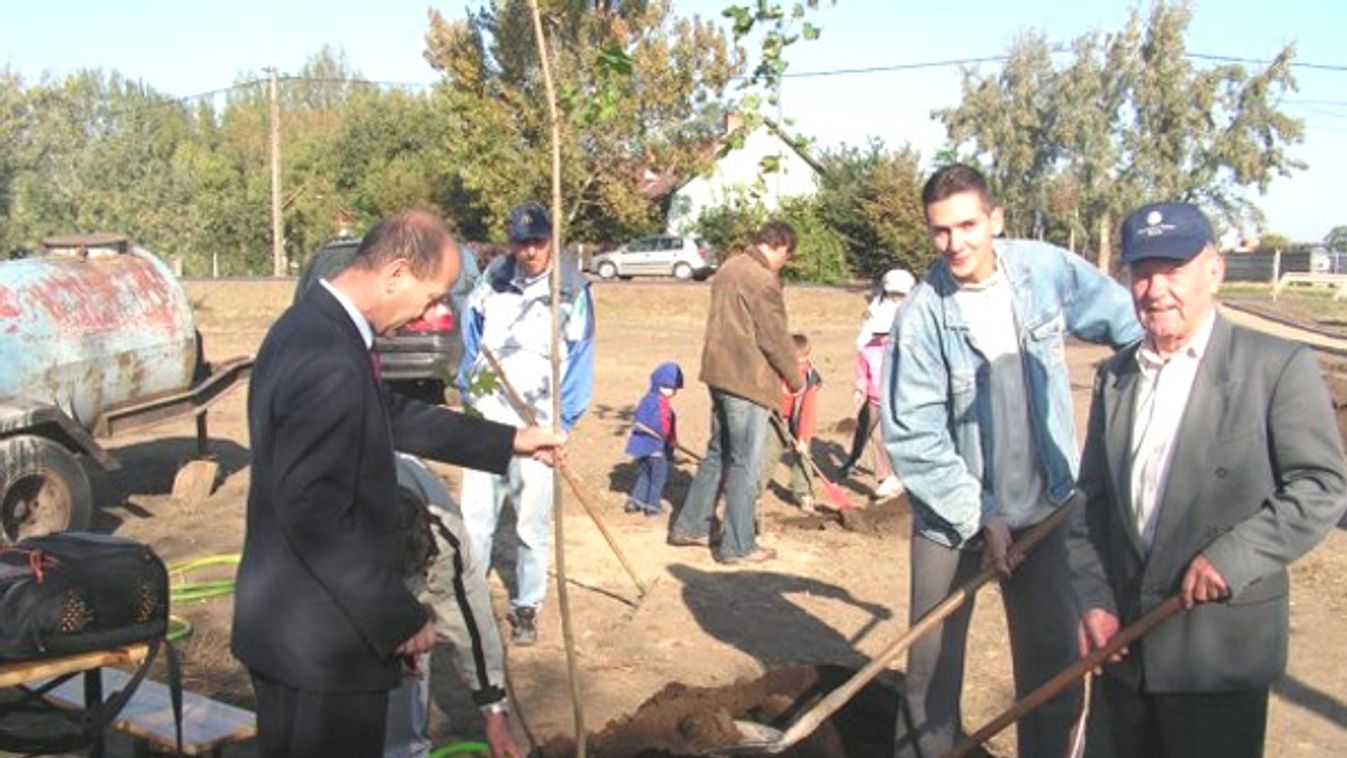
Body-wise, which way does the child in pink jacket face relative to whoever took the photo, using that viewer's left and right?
facing to the left of the viewer

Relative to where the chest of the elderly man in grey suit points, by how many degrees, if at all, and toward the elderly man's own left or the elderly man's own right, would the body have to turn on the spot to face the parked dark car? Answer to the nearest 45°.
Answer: approximately 90° to the elderly man's own right

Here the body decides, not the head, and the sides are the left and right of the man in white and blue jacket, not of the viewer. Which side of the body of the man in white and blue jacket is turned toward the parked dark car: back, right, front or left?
back

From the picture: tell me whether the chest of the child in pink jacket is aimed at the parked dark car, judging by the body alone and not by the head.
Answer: yes

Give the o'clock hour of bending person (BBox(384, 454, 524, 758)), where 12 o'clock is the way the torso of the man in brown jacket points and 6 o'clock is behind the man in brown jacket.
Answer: The bending person is roughly at 5 o'clock from the man in brown jacket.

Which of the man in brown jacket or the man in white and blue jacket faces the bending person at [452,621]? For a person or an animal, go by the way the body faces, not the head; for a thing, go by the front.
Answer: the man in white and blue jacket

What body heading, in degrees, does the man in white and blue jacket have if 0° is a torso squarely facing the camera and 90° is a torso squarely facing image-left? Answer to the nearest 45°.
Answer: approximately 0°

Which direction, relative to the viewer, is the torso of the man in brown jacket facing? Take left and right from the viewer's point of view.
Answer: facing away from the viewer and to the right of the viewer

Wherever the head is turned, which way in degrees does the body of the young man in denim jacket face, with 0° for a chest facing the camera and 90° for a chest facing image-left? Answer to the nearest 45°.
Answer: approximately 0°

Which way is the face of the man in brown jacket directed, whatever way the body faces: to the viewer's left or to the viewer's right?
to the viewer's right

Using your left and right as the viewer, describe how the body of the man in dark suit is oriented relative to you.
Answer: facing to the right of the viewer
